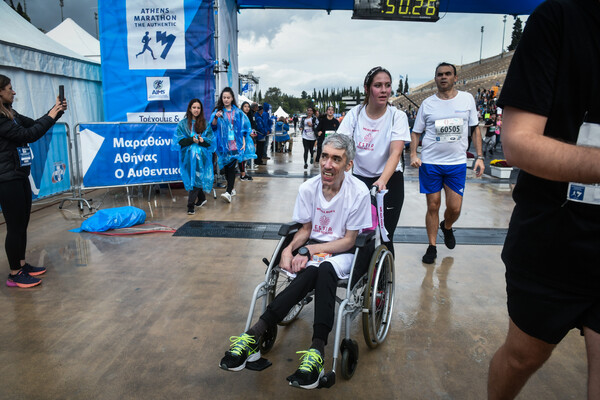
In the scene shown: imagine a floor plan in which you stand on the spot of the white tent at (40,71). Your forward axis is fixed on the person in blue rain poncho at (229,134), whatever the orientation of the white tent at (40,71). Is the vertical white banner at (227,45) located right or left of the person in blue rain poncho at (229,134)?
left

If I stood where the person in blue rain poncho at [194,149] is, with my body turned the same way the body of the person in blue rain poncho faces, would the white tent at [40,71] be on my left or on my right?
on my right

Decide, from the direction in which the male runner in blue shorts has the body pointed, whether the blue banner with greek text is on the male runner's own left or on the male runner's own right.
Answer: on the male runner's own right

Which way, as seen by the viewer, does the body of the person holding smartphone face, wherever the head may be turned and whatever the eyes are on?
to the viewer's right

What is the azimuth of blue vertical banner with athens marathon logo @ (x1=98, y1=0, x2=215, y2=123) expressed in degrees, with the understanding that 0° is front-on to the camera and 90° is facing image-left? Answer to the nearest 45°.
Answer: approximately 0°

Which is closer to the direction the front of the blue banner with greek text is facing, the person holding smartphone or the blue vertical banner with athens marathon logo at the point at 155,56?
the person holding smartphone

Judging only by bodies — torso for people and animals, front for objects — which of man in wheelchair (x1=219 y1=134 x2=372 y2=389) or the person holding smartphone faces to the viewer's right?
the person holding smartphone

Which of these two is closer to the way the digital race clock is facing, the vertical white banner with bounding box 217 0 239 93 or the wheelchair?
the wheelchair

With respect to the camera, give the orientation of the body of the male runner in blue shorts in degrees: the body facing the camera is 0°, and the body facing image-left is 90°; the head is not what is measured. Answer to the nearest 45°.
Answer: approximately 0°
